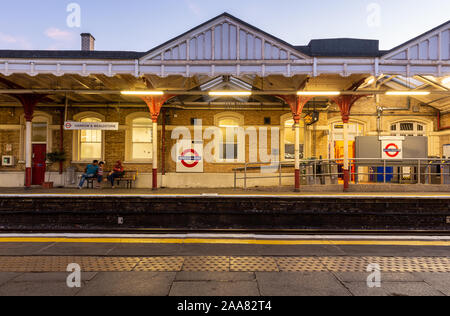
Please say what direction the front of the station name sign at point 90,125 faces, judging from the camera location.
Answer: facing the viewer

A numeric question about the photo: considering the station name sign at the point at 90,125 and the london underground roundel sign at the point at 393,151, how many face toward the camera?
2

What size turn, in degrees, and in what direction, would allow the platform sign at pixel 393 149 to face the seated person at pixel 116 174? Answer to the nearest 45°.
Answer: approximately 45° to its right

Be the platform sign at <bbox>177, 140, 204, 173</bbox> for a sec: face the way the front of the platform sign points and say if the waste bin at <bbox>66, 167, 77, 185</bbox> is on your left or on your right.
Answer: on your right

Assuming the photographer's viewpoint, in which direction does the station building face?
facing the viewer

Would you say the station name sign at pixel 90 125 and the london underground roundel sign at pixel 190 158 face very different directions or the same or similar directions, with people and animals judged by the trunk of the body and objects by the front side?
same or similar directions

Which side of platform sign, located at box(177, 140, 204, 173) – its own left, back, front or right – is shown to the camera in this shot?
front

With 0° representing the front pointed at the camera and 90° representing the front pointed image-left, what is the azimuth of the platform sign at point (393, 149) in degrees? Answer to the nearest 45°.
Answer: approximately 0°

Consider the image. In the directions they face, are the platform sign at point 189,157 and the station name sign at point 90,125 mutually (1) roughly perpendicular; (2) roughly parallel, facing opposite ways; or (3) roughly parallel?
roughly parallel

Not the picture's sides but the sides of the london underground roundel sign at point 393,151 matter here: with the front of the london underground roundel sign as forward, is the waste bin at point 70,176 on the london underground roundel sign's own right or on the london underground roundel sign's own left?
on the london underground roundel sign's own right

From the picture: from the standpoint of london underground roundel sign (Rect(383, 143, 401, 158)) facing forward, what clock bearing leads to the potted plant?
The potted plant is roughly at 2 o'clock from the london underground roundel sign.

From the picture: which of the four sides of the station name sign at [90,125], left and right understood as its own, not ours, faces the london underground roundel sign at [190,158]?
left
